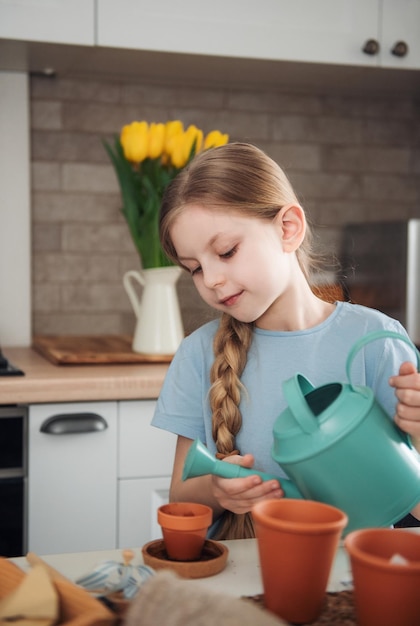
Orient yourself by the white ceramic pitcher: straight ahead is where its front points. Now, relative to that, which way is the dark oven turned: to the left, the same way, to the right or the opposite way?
to the right

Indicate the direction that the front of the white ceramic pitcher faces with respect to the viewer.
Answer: facing to the right of the viewer

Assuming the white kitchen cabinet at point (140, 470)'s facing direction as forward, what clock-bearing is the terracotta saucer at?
The terracotta saucer is roughly at 12 o'clock from the white kitchen cabinet.

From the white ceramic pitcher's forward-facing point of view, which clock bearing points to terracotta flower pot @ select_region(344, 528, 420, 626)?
The terracotta flower pot is roughly at 3 o'clock from the white ceramic pitcher.

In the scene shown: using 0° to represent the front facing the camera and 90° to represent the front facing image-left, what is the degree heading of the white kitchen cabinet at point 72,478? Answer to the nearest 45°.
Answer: approximately 0°

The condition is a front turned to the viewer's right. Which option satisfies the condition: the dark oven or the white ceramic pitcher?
the white ceramic pitcher

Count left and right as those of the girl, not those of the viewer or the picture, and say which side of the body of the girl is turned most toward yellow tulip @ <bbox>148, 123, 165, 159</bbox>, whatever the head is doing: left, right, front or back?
back
